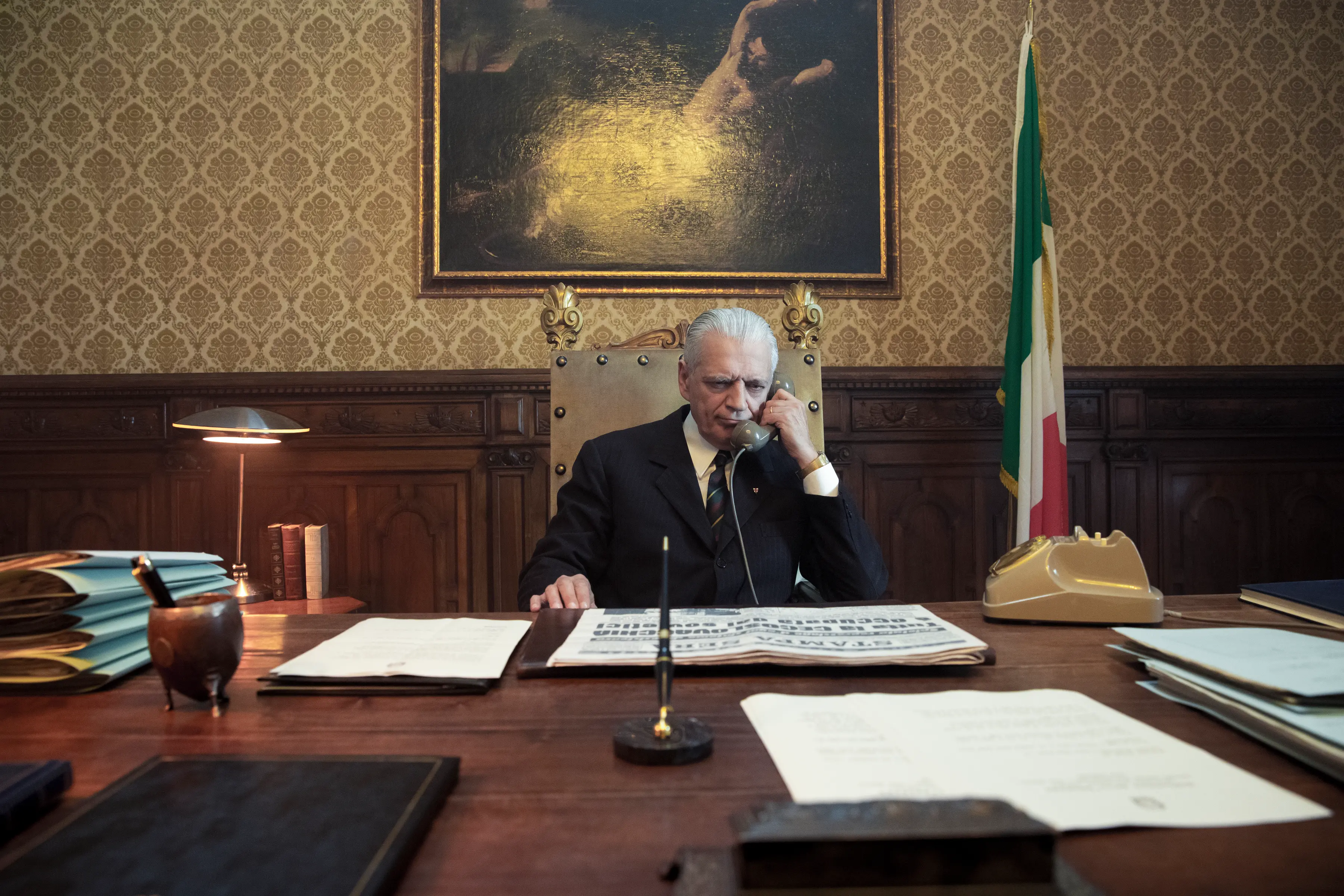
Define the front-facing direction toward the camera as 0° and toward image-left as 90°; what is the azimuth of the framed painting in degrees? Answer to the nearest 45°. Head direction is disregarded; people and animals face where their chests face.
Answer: approximately 0°

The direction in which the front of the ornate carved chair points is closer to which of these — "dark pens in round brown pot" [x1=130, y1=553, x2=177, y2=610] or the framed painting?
the dark pens in round brown pot

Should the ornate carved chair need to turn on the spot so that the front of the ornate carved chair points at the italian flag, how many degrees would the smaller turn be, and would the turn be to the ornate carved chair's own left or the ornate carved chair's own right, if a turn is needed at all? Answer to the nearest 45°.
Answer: approximately 135° to the ornate carved chair's own left

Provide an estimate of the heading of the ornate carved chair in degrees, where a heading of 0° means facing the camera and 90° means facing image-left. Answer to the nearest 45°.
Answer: approximately 0°

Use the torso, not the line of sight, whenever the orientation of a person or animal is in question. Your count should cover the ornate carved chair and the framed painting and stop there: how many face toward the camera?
2

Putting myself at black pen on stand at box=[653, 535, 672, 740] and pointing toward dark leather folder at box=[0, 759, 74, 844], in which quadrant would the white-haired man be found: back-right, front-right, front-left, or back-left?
back-right

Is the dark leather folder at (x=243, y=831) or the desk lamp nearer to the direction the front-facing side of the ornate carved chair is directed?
the dark leather folder
